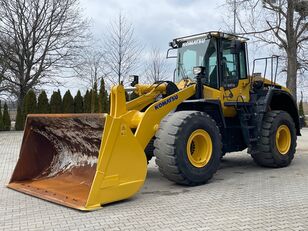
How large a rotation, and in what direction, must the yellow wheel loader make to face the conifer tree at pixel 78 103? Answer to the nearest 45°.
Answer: approximately 135° to its right

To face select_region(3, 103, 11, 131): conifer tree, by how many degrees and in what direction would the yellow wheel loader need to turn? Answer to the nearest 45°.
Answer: approximately 90° to its right

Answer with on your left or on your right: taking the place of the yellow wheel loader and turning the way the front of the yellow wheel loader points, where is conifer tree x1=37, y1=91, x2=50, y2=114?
on your right

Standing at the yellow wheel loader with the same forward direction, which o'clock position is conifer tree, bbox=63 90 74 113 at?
The conifer tree is roughly at 4 o'clock from the yellow wheel loader.

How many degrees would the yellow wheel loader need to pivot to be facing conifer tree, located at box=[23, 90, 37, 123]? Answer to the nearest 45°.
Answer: approximately 90° to its right

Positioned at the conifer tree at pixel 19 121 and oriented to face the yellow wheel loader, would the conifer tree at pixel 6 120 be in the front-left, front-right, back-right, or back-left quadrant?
back-right

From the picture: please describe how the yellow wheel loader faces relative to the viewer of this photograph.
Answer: facing the viewer and to the left of the viewer

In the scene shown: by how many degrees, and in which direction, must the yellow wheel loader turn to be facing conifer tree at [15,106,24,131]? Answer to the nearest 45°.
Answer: approximately 90° to its right

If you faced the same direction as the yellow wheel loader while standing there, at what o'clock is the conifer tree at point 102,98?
The conifer tree is roughly at 4 o'clock from the yellow wheel loader.

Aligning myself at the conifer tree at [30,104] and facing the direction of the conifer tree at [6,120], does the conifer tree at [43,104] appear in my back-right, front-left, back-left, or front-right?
back-right
